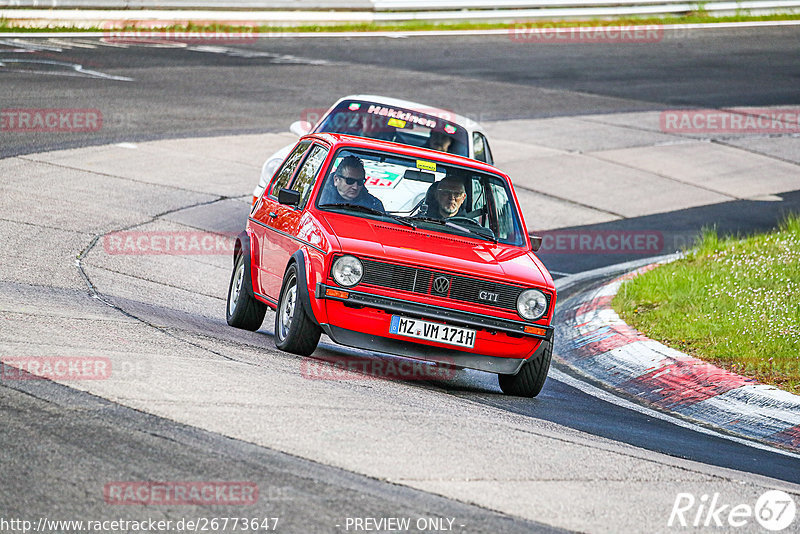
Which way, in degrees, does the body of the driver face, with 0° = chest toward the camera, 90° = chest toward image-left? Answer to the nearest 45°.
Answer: approximately 0°

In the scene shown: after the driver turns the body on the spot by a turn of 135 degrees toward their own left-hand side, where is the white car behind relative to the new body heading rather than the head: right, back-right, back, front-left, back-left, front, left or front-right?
front-left

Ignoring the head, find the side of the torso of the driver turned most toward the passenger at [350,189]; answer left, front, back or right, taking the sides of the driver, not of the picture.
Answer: right

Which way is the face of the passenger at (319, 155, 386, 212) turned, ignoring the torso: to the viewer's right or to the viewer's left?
to the viewer's right
